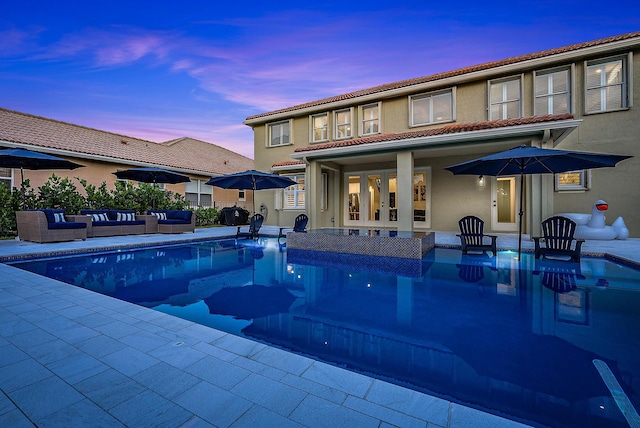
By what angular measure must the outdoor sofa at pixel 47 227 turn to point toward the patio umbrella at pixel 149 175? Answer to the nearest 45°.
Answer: approximately 45° to its left

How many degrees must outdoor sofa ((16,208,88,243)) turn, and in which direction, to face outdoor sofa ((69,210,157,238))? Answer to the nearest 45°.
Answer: approximately 45° to its left

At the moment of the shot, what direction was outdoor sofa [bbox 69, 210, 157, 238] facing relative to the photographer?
facing the viewer and to the right of the viewer

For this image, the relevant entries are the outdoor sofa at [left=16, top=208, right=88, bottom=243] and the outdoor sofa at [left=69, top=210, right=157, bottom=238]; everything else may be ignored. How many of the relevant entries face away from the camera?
0

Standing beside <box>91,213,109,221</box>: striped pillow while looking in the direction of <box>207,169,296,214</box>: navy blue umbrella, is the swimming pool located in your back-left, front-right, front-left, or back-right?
front-right

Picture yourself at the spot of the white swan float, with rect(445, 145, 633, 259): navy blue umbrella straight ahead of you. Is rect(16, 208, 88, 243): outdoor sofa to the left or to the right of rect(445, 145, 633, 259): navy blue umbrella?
right
